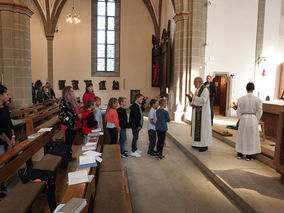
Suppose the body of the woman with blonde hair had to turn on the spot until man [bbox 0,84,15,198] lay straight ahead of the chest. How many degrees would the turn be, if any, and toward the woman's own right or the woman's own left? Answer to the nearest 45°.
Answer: approximately 180°

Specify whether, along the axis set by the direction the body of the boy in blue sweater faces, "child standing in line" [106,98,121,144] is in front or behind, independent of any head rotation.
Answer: behind

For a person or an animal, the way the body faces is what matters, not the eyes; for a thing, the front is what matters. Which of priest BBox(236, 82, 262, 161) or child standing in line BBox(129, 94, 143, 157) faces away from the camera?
the priest

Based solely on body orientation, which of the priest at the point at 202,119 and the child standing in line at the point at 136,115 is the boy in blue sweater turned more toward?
the priest

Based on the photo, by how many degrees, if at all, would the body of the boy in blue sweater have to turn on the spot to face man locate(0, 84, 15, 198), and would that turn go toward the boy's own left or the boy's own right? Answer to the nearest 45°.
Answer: approximately 180°

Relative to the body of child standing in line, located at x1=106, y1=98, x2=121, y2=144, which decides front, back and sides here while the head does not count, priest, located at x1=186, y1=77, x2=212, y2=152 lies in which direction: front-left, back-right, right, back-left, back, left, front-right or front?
front

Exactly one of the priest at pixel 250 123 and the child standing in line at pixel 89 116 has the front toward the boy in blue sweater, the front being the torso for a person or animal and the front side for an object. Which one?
the child standing in line

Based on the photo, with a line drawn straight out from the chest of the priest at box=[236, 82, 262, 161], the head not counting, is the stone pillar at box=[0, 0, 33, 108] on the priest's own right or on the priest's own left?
on the priest's own left

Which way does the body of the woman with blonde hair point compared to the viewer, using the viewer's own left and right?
facing away from the viewer and to the right of the viewer

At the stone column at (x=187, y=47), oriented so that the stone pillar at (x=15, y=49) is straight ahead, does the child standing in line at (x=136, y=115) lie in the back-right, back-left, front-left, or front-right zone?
front-left

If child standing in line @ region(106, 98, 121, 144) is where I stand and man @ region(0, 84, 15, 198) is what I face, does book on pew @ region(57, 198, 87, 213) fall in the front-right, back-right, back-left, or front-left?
front-left

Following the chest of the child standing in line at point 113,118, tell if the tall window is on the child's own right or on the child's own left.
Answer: on the child's own left

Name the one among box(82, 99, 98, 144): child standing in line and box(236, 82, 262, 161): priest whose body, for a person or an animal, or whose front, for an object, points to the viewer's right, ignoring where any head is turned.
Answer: the child standing in line

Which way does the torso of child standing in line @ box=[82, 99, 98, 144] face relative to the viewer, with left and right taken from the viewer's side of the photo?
facing to the right of the viewer

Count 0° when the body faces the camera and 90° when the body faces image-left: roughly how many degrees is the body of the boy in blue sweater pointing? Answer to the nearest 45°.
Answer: approximately 225°

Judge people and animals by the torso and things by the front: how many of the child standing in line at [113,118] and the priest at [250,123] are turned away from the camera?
1

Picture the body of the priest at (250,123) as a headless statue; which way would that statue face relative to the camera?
away from the camera

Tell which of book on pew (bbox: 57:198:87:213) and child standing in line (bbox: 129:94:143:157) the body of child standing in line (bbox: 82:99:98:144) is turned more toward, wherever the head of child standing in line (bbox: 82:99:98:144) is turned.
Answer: the child standing in line

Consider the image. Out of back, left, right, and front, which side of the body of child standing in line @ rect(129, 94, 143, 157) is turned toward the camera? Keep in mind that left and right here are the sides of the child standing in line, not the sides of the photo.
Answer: right
